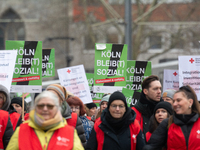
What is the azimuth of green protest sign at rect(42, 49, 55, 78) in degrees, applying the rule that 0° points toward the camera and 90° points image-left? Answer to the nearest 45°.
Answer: approximately 0°

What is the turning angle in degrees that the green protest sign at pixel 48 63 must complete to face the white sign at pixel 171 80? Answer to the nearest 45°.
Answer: approximately 90° to its left

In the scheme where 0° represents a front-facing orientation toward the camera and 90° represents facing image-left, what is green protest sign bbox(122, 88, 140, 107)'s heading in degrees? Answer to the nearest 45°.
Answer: approximately 0°

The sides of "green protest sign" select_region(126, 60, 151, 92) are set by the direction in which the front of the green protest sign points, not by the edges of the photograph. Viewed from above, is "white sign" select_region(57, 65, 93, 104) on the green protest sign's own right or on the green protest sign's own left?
on the green protest sign's own right
